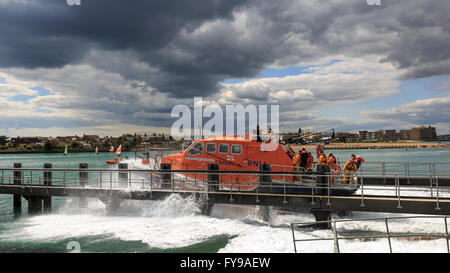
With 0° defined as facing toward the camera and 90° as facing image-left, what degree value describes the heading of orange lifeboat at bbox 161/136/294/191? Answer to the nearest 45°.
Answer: approximately 90°
